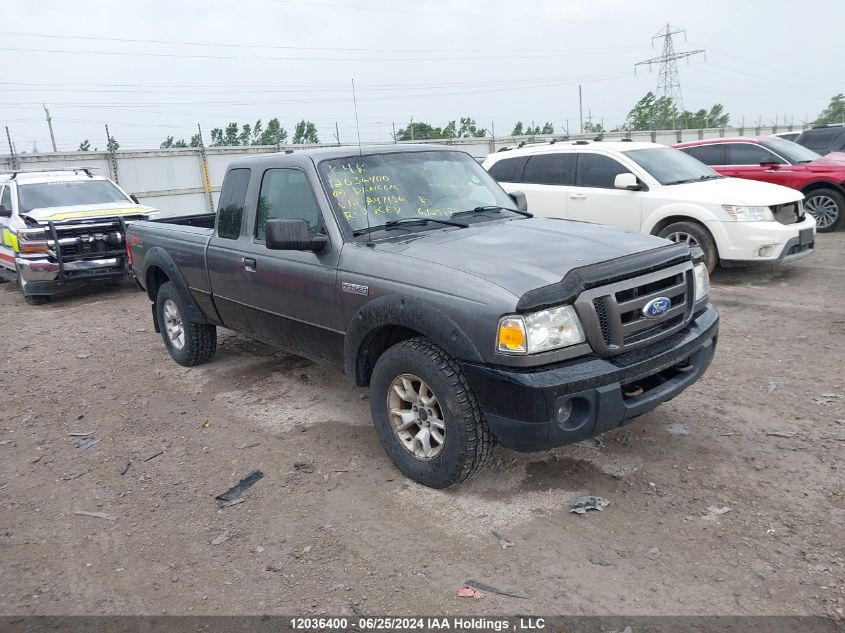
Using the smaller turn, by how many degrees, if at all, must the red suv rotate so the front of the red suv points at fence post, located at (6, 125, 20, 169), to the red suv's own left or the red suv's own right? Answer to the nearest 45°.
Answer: approximately 135° to the red suv's own right

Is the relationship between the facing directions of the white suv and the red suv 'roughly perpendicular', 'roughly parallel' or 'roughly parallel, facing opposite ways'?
roughly parallel

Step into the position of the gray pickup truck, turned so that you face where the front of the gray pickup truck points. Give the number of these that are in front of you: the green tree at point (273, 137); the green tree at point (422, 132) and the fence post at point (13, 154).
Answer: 0

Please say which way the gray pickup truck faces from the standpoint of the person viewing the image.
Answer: facing the viewer and to the right of the viewer

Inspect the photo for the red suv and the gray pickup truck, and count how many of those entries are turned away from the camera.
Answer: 0

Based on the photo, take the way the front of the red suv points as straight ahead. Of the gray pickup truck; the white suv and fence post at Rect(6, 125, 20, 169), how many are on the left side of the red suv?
0

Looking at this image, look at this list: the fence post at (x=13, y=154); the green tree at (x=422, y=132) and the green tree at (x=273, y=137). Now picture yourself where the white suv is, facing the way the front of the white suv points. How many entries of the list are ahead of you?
0

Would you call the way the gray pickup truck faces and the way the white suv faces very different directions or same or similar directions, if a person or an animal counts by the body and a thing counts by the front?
same or similar directions

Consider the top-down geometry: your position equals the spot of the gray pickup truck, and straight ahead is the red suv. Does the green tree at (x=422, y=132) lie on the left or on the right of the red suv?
left

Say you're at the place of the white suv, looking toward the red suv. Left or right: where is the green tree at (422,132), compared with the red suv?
left

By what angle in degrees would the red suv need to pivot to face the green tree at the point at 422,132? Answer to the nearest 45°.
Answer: approximately 180°

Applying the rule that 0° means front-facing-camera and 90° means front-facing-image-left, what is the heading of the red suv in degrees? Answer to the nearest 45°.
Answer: approximately 315°

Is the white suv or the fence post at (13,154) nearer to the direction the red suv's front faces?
the white suv

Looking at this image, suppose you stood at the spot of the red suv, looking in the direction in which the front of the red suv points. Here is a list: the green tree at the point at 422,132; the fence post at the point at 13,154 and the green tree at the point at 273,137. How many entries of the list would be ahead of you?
0

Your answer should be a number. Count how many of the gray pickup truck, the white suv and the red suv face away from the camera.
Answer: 0

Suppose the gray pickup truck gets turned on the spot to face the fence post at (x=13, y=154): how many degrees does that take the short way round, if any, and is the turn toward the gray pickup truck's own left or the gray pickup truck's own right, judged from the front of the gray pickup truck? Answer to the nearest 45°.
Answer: approximately 180°

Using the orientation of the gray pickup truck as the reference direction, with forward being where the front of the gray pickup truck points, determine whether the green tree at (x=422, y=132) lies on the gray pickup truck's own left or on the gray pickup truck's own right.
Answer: on the gray pickup truck's own left

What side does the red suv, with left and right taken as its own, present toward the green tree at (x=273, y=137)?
back
